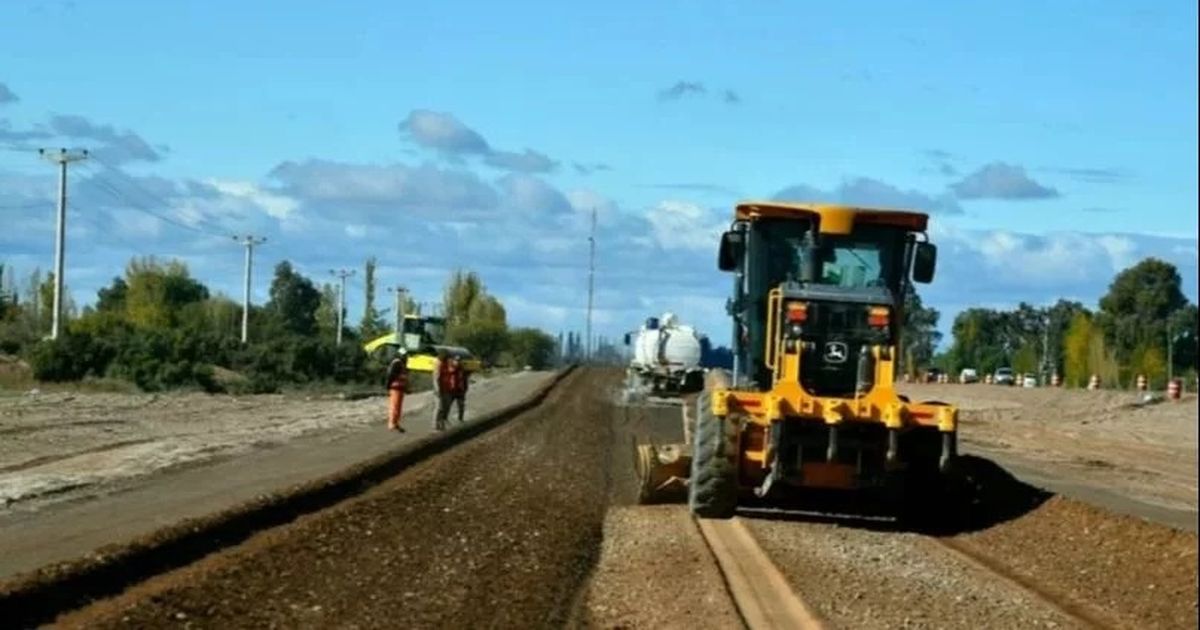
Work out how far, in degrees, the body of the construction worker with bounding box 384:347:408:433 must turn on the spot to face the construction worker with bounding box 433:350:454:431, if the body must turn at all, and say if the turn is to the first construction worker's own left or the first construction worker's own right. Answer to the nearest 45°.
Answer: approximately 45° to the first construction worker's own left

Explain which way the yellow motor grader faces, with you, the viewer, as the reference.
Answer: facing away from the viewer
